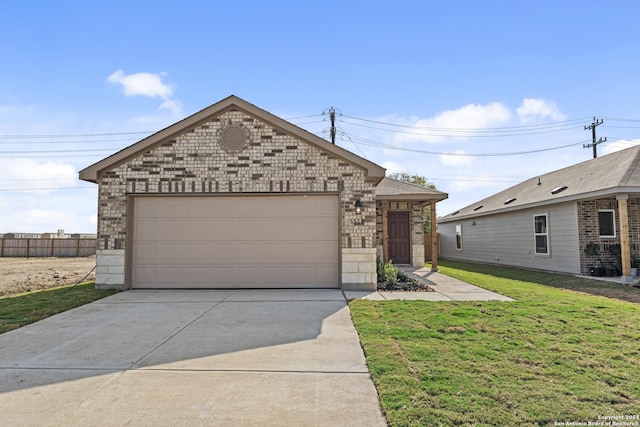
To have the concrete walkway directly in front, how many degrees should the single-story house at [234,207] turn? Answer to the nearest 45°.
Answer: approximately 90° to its left

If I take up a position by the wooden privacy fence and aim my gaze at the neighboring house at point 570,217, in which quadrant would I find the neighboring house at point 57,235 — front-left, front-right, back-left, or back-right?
back-left

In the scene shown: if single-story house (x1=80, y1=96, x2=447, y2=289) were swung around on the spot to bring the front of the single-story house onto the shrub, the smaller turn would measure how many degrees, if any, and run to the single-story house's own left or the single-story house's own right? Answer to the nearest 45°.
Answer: approximately 90° to the single-story house's own left

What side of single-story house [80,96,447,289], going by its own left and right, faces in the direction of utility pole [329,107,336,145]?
back

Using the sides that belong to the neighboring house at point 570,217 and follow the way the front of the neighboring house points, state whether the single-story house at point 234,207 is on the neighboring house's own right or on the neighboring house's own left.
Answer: on the neighboring house's own right

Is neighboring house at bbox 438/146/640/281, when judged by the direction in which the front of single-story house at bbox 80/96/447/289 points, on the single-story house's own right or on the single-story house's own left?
on the single-story house's own left

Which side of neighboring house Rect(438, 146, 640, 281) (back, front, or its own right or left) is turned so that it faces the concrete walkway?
right
